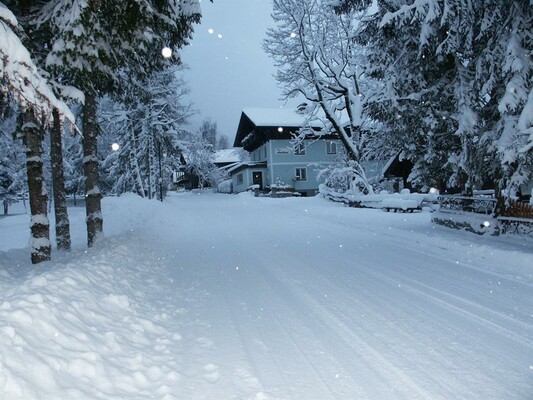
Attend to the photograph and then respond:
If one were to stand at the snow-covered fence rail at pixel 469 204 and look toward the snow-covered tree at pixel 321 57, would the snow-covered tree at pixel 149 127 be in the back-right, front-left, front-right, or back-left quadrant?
front-left

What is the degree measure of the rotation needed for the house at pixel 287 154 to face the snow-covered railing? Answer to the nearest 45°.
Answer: approximately 45° to its left

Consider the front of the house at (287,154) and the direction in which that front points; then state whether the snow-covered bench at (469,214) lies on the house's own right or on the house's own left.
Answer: on the house's own left

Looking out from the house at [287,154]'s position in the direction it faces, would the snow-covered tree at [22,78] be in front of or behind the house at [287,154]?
in front

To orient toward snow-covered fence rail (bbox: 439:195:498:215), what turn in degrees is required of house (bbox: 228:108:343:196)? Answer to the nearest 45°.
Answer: approximately 45° to its left

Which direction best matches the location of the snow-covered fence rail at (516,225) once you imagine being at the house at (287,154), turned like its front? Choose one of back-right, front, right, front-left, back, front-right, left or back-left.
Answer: front-left

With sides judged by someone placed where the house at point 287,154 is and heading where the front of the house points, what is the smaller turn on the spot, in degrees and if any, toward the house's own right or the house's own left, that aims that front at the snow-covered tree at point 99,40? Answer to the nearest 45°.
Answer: approximately 45° to the house's own left

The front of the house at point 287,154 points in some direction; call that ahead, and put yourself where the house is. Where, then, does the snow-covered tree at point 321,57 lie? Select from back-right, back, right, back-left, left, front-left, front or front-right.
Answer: front-left

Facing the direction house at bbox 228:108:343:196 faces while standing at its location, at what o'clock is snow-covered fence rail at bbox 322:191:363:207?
The snow-covered fence rail is roughly at 10 o'clock from the house.

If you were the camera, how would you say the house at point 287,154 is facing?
facing the viewer and to the left of the viewer
